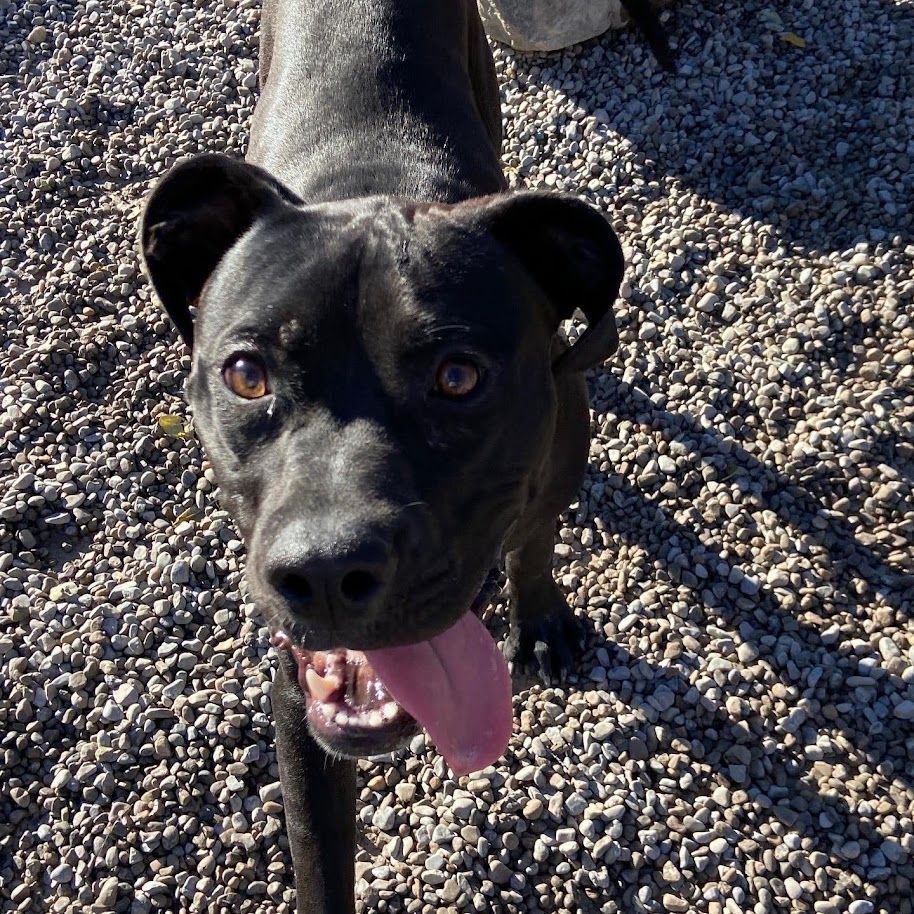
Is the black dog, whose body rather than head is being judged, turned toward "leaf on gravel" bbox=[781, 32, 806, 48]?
no

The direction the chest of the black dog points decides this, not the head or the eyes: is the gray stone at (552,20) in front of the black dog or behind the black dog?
behind

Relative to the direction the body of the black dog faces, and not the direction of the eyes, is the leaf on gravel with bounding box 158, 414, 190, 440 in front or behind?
behind

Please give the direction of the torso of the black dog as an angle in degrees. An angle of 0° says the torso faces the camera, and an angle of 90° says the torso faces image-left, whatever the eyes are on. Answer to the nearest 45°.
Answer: approximately 0°

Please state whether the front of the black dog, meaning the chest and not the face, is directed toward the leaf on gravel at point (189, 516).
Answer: no

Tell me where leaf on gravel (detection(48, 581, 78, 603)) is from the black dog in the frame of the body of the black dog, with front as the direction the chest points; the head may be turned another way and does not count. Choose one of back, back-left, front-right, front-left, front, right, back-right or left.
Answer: back-right

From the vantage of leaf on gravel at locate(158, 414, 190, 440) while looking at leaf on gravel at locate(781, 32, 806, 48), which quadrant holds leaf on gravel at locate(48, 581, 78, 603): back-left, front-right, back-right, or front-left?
back-right

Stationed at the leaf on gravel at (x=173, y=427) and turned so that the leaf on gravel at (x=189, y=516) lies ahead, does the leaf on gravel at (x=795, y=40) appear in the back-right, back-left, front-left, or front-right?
back-left
